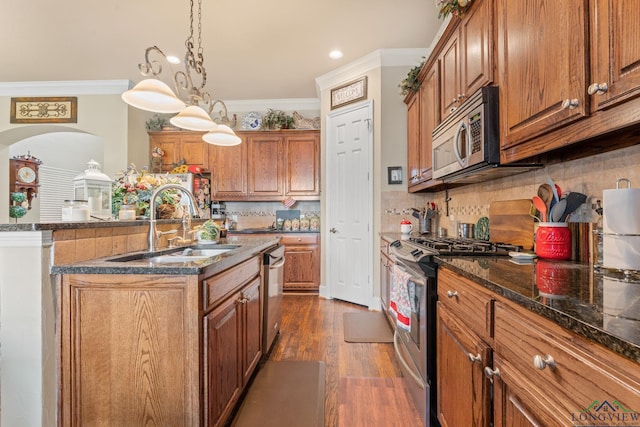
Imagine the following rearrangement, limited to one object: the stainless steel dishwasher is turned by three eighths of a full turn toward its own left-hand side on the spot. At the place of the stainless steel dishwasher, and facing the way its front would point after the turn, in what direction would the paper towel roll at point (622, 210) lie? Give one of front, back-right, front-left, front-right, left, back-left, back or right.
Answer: back

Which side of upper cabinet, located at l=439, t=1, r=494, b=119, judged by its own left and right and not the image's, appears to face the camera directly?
left

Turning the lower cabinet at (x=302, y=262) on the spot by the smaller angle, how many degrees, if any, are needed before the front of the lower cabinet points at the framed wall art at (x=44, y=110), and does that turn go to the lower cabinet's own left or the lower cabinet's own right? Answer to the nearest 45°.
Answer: approximately 90° to the lower cabinet's own right

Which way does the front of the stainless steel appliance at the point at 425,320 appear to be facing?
to the viewer's left

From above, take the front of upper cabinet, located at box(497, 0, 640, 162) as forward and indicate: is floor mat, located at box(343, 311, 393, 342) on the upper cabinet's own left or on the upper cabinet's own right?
on the upper cabinet's own right

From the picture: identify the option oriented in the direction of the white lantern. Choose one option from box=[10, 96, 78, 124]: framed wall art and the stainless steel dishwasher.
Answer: the framed wall art

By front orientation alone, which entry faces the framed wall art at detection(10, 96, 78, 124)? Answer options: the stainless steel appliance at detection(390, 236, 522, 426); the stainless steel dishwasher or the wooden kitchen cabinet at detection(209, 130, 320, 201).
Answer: the stainless steel appliance

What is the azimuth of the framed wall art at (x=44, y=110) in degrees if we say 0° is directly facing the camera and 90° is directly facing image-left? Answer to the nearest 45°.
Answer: approximately 0°

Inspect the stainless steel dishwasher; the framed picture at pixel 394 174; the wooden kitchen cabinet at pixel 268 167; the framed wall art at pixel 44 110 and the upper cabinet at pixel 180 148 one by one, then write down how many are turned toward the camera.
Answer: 4

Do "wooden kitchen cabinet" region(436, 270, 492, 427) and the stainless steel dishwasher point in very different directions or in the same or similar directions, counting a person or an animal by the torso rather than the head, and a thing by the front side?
very different directions

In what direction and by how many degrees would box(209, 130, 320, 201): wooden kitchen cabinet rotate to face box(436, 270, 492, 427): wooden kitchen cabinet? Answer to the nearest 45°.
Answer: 0° — it already faces it

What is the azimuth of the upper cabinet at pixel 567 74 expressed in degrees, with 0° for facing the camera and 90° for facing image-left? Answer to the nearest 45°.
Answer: approximately 45°

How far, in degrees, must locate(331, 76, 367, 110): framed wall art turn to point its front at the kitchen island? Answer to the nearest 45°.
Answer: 0° — it already faces it

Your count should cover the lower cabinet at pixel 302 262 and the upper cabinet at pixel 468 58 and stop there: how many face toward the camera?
1
